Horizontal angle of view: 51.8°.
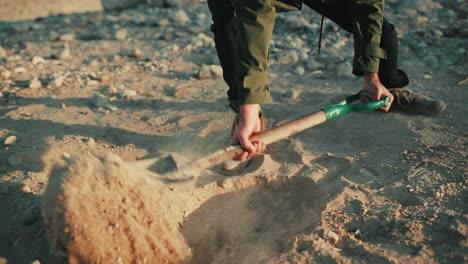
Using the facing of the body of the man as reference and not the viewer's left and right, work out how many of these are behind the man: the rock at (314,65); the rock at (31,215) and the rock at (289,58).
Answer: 2

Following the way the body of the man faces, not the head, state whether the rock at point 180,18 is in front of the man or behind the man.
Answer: behind

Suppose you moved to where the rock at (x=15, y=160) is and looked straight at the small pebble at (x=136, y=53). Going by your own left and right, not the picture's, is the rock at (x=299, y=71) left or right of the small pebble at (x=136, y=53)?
right

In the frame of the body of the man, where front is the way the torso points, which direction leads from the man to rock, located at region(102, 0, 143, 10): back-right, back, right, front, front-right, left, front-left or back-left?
back-right

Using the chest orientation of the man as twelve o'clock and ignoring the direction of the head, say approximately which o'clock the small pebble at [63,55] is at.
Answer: The small pebble is roughly at 4 o'clock from the man.

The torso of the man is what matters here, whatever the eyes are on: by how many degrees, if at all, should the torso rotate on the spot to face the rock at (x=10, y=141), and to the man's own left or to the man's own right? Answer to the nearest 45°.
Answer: approximately 90° to the man's own right

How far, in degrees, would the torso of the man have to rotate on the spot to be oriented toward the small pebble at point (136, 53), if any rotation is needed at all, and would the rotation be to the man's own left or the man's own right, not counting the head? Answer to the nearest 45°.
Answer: approximately 135° to the man's own right

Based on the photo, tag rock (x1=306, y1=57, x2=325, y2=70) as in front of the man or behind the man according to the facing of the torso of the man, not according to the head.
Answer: behind

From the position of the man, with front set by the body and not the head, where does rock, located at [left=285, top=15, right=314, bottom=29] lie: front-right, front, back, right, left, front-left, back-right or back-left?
back

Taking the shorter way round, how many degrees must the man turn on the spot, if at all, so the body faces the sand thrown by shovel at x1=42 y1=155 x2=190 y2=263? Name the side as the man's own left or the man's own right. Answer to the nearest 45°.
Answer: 0° — they already face it

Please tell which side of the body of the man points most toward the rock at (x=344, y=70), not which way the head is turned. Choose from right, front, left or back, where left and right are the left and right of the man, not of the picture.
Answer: back
